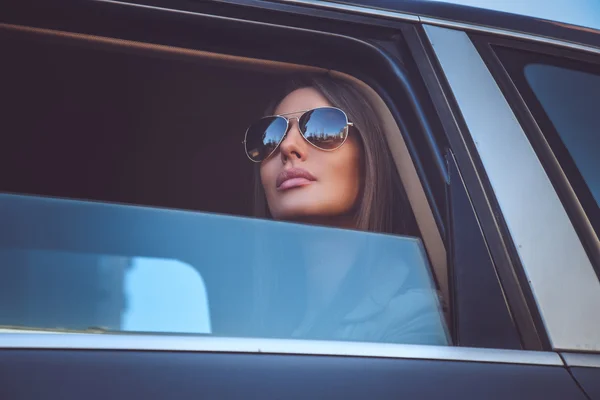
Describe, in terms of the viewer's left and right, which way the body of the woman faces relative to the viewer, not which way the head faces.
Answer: facing the viewer and to the left of the viewer
